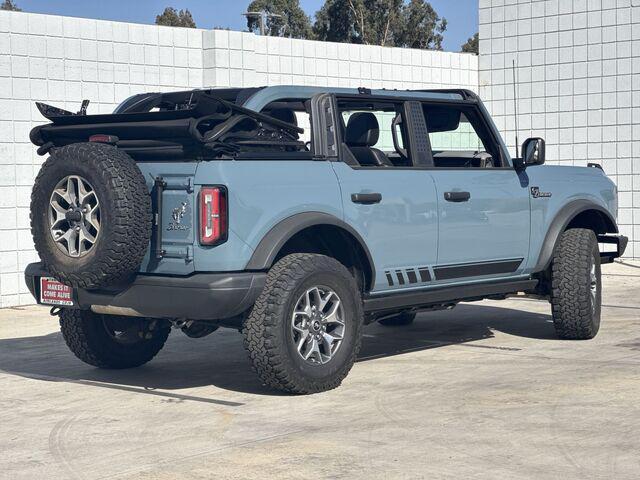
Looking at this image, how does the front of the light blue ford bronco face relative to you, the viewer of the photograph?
facing away from the viewer and to the right of the viewer
